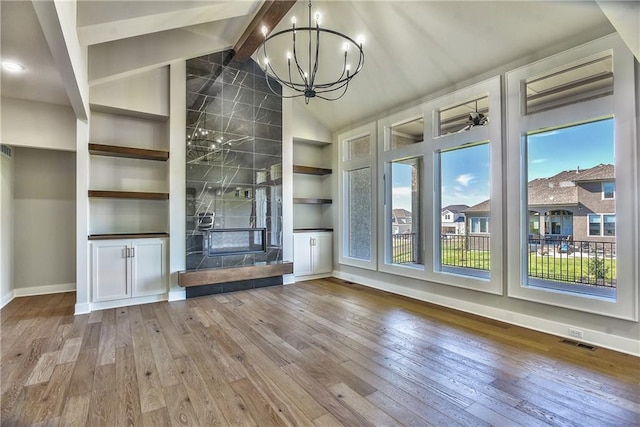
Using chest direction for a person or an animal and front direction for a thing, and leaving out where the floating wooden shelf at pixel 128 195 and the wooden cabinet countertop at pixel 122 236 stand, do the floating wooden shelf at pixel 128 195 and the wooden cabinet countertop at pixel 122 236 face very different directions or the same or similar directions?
same or similar directions

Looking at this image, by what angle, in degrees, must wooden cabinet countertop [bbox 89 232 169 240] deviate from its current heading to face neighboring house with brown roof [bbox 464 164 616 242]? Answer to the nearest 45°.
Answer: approximately 45° to its left

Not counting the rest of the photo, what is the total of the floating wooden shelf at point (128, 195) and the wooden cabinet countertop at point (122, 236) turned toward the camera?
2

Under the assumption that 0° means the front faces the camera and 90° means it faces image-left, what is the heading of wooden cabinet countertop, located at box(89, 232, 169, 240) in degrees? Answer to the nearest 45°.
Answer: approximately 0°

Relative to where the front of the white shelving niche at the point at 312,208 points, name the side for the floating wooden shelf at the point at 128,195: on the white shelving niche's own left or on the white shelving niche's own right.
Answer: on the white shelving niche's own right

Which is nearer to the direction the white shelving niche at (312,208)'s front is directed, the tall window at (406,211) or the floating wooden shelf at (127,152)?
the tall window

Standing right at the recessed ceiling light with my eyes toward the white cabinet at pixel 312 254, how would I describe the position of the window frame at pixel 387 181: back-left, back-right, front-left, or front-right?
front-right

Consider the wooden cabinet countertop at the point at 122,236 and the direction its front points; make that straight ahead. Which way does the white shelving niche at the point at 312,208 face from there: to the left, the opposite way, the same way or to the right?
the same way

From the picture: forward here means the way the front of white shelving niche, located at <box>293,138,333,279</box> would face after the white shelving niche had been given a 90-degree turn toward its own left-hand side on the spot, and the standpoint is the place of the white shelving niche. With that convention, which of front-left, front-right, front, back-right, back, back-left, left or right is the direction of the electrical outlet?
right

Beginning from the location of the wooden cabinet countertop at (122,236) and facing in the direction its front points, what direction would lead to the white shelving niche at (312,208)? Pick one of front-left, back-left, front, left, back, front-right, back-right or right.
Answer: left

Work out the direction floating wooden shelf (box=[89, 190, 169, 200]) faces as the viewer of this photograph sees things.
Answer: facing the viewer
